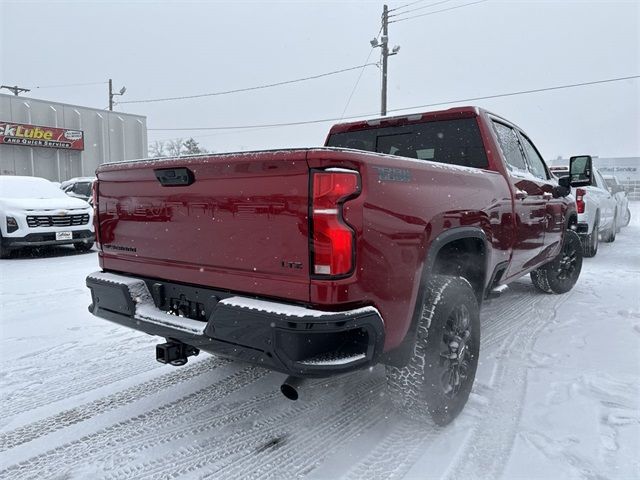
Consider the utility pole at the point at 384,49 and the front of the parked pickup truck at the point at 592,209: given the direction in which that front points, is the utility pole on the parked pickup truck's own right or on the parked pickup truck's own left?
on the parked pickup truck's own left

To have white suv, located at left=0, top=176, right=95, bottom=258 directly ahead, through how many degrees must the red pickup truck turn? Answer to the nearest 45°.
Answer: approximately 90° to its left

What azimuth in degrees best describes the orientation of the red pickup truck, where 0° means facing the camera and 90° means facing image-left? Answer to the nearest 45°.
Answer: approximately 225°

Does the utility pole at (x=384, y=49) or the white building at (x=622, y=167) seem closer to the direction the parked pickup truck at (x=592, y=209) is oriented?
the white building

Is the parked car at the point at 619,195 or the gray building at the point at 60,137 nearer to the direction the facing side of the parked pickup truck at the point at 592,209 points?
the parked car

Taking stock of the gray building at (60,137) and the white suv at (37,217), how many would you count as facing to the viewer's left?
0

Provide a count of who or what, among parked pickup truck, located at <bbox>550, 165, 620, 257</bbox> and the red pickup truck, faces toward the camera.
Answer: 0

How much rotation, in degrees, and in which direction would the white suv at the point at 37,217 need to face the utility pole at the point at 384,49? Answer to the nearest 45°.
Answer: approximately 90° to its left

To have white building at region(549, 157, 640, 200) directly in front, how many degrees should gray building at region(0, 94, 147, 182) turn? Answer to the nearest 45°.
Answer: approximately 45° to its left

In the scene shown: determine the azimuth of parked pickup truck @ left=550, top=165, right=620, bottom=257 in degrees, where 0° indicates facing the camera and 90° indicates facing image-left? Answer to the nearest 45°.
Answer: approximately 225°

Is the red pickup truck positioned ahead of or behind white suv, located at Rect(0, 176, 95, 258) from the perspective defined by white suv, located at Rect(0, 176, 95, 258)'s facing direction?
ahead

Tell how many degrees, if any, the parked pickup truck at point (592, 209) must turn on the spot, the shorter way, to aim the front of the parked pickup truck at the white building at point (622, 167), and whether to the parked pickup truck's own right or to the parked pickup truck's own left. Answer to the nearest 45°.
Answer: approximately 45° to the parked pickup truck's own left

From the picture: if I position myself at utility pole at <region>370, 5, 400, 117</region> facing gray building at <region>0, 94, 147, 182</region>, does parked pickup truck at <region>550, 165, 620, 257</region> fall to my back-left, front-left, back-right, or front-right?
back-left
